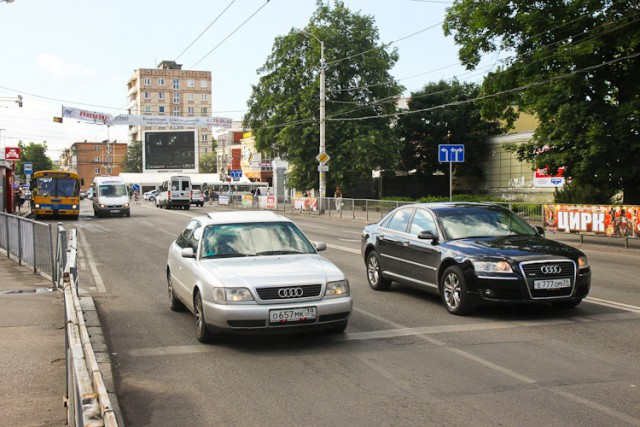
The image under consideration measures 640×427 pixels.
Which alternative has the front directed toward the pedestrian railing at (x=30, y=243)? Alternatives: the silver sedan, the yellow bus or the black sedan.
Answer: the yellow bus

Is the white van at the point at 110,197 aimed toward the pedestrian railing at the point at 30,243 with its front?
yes

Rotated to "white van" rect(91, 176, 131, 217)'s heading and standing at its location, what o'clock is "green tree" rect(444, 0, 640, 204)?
The green tree is roughly at 11 o'clock from the white van.

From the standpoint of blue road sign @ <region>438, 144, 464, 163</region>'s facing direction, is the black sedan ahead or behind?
ahead

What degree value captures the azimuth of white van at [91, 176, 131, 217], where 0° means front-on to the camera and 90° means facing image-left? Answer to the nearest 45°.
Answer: approximately 0°

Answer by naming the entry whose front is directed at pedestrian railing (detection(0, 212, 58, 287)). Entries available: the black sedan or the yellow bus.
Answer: the yellow bus

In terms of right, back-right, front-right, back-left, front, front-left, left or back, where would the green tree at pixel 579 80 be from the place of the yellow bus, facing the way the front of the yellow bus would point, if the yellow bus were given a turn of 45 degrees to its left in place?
front

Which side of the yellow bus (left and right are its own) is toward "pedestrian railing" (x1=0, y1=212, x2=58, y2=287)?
front

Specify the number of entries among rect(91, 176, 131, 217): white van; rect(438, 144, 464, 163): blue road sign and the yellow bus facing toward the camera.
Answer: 3

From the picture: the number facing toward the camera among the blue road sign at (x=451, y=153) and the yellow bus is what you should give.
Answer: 2

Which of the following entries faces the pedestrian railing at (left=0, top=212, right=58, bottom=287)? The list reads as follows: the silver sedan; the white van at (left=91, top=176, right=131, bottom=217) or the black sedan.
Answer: the white van

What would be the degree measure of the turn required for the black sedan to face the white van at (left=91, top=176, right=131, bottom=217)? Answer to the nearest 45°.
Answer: approximately 180°
